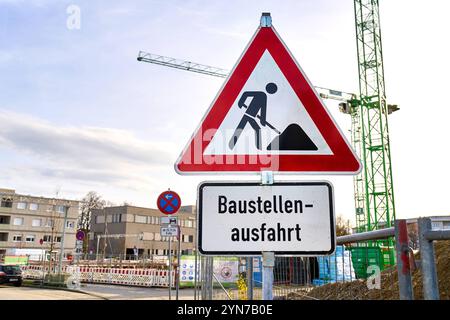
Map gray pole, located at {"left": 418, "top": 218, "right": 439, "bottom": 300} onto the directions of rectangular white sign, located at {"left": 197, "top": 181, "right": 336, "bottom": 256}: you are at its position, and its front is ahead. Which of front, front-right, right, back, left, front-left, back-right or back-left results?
left

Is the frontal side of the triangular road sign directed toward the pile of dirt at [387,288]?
no

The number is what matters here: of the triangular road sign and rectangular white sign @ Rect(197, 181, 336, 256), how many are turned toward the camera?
2

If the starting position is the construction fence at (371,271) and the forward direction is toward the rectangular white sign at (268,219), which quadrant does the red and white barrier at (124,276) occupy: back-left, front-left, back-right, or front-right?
back-right

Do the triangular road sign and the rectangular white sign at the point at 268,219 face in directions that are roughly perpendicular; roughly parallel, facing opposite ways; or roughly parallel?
roughly parallel

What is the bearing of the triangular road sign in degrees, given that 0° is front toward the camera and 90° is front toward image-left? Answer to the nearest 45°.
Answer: approximately 0°

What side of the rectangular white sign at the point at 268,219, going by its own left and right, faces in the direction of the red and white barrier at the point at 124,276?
back

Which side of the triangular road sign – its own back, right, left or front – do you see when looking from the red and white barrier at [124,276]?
back

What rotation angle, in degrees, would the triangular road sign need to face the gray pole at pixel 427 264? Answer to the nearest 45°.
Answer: approximately 90° to its left

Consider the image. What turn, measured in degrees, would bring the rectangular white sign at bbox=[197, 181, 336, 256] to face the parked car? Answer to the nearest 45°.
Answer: approximately 135° to its right

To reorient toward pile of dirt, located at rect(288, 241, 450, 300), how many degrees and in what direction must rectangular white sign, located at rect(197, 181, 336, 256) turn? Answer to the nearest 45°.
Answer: approximately 135° to its left
